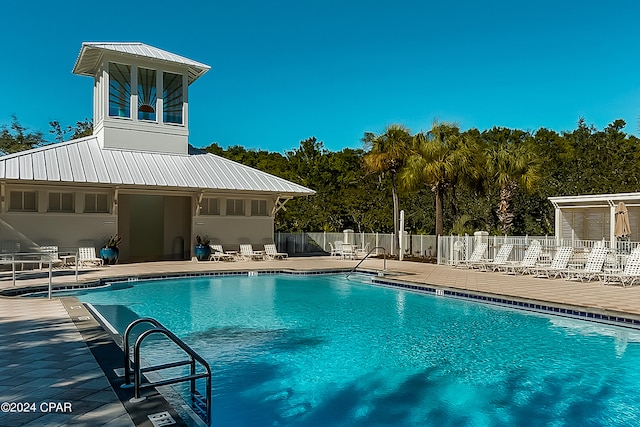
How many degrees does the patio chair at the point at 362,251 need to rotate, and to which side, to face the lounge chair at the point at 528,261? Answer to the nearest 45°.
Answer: approximately 90° to its left

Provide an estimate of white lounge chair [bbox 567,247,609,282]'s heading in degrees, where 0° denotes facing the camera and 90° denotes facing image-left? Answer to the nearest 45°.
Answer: approximately 45°

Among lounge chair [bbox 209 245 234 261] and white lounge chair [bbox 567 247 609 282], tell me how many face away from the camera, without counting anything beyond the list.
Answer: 0

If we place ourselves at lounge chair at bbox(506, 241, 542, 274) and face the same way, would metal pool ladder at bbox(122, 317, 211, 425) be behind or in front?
in front

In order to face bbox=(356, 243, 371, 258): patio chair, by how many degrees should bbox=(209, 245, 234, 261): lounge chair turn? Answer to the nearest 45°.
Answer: approximately 45° to its left

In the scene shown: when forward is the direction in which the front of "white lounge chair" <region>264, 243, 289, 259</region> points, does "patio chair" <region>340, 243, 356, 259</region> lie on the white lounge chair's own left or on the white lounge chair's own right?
on the white lounge chair's own left

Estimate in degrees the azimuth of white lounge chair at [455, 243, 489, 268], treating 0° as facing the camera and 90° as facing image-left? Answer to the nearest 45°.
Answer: approximately 45°
